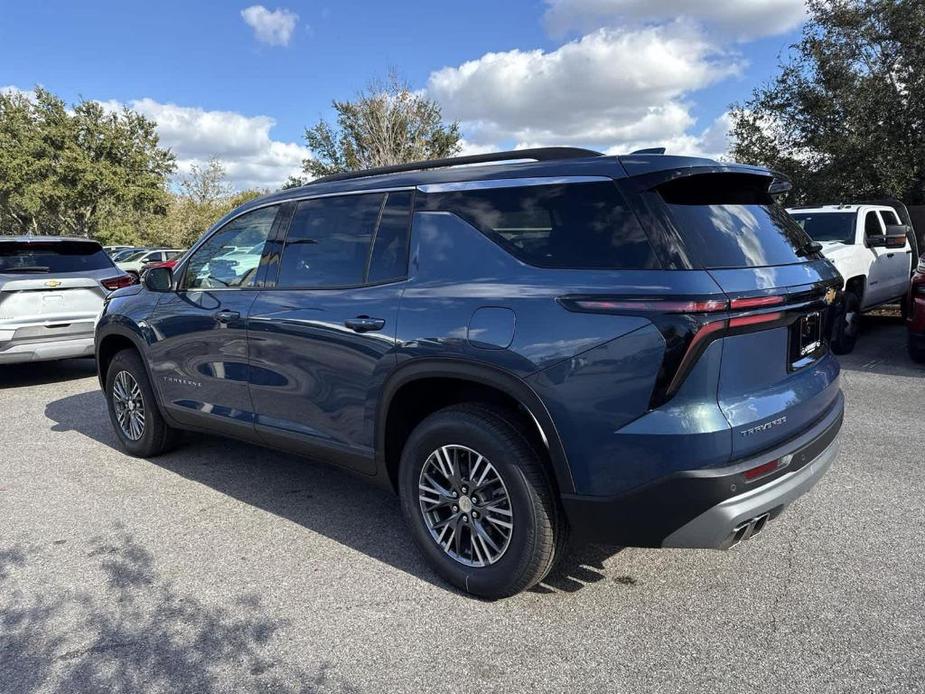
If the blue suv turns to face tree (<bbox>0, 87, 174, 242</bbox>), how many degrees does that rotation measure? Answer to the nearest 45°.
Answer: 0° — it already faces it

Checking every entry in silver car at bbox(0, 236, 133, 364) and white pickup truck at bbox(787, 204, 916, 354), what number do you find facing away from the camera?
1

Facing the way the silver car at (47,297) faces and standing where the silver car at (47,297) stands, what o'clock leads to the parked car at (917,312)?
The parked car is roughly at 4 o'clock from the silver car.

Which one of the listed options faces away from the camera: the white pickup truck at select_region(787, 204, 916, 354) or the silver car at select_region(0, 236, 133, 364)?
the silver car

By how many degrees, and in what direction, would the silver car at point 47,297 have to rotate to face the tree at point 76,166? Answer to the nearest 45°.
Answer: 0° — it already faces it

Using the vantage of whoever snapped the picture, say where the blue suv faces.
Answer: facing away from the viewer and to the left of the viewer

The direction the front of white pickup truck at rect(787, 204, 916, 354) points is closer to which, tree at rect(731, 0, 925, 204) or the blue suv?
the blue suv

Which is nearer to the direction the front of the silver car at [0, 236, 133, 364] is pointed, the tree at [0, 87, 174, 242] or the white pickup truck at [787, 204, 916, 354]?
the tree

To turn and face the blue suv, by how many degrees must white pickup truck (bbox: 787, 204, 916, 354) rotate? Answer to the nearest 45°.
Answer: approximately 45° to its left

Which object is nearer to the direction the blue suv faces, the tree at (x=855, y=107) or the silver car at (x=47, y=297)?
the silver car

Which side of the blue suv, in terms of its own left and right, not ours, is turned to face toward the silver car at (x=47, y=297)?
front

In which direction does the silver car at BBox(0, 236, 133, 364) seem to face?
away from the camera

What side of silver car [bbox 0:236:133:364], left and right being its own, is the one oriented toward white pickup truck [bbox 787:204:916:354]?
right

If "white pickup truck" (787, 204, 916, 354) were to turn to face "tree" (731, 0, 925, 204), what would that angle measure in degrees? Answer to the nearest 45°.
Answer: approximately 135° to its right

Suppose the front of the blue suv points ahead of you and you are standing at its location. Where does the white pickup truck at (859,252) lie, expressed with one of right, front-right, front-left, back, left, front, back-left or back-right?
right

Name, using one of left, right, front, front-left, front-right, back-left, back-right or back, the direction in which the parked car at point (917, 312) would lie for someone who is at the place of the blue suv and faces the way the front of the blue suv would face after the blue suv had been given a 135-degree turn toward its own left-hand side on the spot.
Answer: back-left
